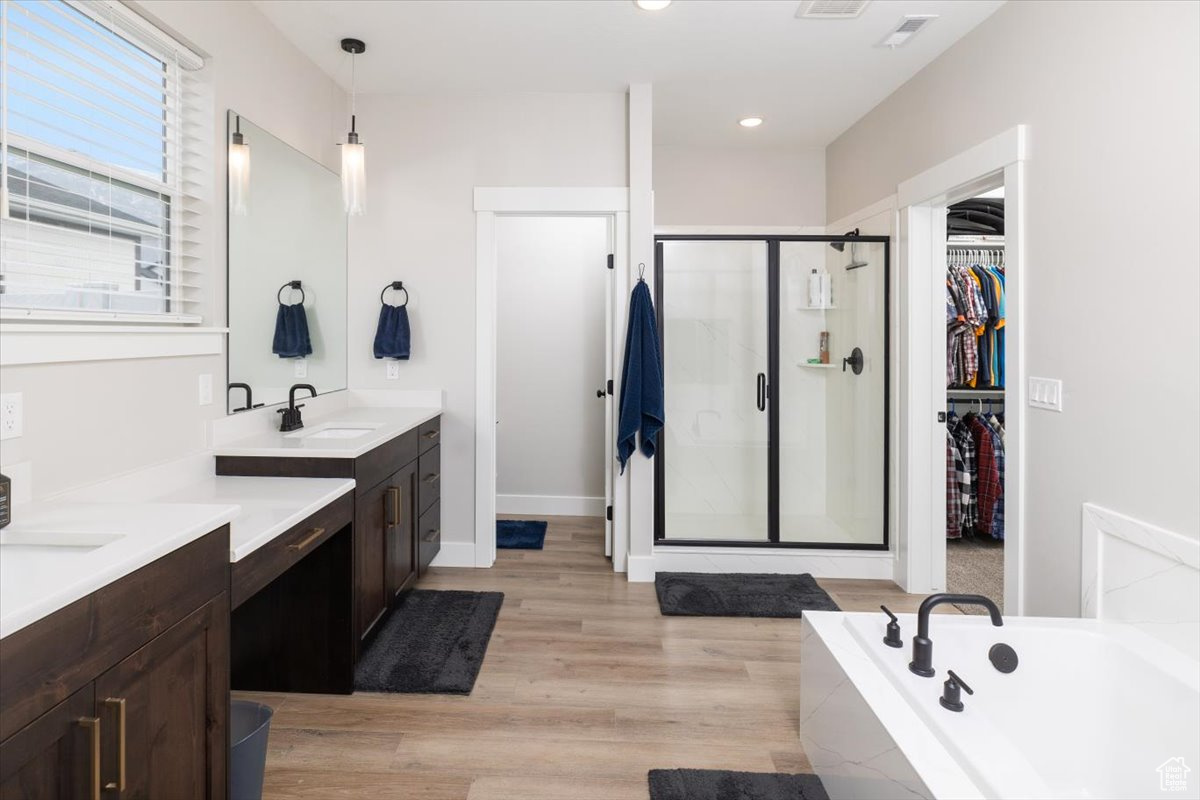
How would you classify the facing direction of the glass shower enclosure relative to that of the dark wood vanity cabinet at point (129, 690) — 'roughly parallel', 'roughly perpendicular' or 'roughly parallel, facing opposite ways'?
roughly perpendicular

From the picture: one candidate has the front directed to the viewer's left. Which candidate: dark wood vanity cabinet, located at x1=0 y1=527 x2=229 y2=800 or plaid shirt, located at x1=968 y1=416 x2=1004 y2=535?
the plaid shirt

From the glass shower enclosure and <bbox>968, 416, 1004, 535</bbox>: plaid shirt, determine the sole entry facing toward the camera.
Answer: the glass shower enclosure

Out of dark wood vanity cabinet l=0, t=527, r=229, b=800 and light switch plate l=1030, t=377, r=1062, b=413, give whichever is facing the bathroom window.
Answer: the light switch plate

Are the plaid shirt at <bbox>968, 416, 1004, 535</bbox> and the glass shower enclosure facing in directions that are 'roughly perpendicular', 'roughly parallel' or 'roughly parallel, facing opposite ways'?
roughly perpendicular

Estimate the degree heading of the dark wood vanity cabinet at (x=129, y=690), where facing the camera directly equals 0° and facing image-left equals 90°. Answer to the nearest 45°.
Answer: approximately 315°

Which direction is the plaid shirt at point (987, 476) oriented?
to the viewer's left

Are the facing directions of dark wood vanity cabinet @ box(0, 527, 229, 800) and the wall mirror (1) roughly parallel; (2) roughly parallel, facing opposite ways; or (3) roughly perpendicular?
roughly parallel

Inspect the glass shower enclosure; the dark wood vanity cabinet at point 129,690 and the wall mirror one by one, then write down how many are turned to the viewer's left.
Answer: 0

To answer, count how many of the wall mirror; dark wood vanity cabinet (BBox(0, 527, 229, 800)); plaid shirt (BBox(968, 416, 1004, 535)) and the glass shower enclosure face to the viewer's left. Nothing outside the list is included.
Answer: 1

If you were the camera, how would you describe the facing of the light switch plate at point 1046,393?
facing the viewer and to the left of the viewer

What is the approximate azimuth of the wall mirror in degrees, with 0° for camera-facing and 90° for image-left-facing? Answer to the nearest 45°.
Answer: approximately 315°

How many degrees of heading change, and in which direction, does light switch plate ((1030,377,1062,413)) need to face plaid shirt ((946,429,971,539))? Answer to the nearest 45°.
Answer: approximately 135° to its right

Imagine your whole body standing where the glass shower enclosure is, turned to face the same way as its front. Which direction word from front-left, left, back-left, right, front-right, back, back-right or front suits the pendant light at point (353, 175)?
front-right

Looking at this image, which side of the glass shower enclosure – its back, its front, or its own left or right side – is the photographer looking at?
front
